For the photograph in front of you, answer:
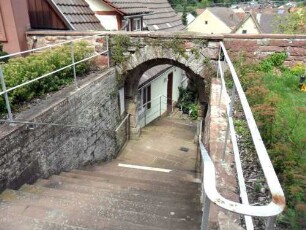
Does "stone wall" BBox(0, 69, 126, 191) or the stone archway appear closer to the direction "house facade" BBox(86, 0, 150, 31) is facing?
the stone archway

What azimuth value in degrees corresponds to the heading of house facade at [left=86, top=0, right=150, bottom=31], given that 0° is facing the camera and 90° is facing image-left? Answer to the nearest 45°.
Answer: approximately 315°

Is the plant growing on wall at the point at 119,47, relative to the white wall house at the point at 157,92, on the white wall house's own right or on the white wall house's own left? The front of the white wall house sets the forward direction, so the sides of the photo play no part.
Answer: on the white wall house's own right

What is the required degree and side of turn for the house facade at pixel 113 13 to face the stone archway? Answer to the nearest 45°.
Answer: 0° — it already faces it

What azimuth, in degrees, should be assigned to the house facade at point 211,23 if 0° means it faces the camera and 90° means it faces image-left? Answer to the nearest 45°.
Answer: approximately 45°
